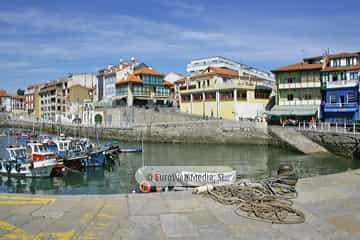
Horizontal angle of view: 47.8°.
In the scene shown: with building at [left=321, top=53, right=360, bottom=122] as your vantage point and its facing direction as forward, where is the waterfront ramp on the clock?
The waterfront ramp is roughly at 1 o'clock from the building.

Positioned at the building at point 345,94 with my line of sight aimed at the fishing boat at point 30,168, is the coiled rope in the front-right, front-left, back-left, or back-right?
front-left

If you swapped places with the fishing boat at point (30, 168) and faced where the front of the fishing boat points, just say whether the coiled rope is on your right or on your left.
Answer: on your right

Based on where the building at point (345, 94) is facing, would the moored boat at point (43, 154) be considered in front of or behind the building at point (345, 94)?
in front

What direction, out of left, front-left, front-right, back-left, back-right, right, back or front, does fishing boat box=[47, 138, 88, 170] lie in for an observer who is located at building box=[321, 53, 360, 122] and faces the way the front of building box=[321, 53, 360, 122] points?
front-right

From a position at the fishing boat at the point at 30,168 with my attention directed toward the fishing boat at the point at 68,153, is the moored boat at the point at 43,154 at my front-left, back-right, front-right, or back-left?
front-left

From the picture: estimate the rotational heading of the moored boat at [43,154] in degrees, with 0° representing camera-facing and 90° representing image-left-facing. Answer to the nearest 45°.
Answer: approximately 315°

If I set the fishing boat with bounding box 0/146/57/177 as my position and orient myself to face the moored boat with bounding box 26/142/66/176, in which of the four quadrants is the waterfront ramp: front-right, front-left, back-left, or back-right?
front-right

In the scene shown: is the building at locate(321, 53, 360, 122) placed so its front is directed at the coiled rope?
yes

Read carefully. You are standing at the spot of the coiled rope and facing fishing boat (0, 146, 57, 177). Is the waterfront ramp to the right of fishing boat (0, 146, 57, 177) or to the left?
right

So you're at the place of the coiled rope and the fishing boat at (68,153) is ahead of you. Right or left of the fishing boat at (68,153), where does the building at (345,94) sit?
right

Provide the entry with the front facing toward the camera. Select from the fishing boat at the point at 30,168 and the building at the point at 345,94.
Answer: the building

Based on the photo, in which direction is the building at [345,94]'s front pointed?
toward the camera

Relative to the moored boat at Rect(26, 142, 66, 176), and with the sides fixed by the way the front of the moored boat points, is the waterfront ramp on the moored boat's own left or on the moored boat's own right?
on the moored boat's own left
